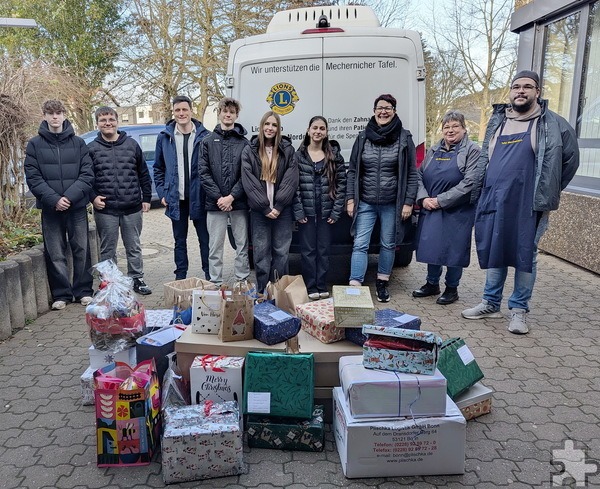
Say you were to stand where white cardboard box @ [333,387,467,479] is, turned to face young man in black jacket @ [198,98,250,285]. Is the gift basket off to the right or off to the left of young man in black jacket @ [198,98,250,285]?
left

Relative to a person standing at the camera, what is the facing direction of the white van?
facing away from the viewer

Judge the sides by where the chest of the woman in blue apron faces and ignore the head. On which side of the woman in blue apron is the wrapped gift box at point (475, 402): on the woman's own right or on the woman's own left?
on the woman's own left

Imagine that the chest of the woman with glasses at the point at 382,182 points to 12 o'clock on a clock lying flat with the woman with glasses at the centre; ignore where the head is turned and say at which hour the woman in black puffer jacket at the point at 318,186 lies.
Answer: The woman in black puffer jacket is roughly at 3 o'clock from the woman with glasses.

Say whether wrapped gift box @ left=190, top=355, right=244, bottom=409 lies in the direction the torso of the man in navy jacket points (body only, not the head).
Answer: yes

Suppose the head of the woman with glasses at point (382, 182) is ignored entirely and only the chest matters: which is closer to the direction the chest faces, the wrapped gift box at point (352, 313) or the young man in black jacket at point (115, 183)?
the wrapped gift box

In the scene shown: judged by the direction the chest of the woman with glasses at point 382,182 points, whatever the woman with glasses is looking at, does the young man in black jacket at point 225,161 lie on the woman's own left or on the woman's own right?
on the woman's own right

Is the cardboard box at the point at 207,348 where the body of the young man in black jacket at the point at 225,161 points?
yes

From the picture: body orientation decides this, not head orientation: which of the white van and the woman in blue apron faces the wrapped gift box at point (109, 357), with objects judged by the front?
the woman in blue apron

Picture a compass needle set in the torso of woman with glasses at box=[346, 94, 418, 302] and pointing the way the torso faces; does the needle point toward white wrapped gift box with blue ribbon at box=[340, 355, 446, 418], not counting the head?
yes

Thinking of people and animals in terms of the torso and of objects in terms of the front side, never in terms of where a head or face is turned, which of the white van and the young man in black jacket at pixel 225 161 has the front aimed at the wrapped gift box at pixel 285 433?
the young man in black jacket
